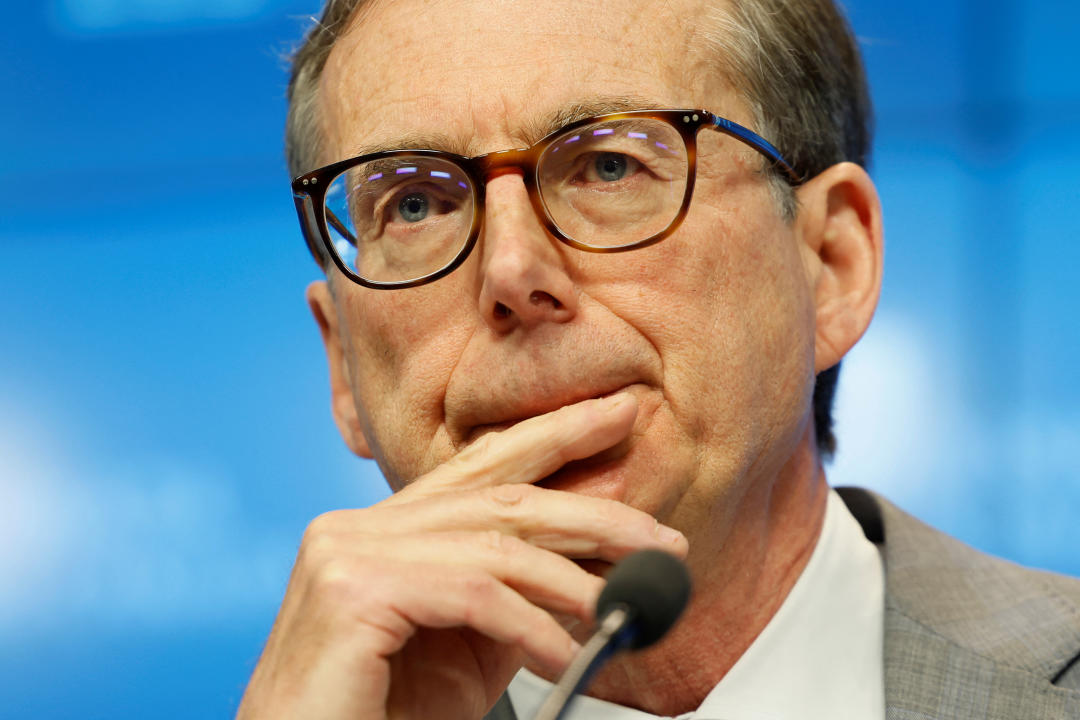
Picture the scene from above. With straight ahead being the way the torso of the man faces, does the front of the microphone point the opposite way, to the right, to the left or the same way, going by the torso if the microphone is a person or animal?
the opposite way

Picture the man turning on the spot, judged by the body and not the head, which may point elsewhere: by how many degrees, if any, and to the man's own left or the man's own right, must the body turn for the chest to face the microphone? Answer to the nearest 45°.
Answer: approximately 45° to the man's own left

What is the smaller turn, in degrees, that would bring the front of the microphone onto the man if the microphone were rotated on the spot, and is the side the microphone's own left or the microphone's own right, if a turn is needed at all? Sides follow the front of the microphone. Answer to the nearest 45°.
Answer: approximately 45° to the microphone's own left

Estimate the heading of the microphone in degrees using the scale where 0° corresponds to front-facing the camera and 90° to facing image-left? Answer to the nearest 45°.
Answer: approximately 225°

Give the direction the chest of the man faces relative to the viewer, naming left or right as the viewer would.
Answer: facing the viewer and to the left of the viewer

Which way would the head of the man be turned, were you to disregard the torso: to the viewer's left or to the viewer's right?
to the viewer's left
